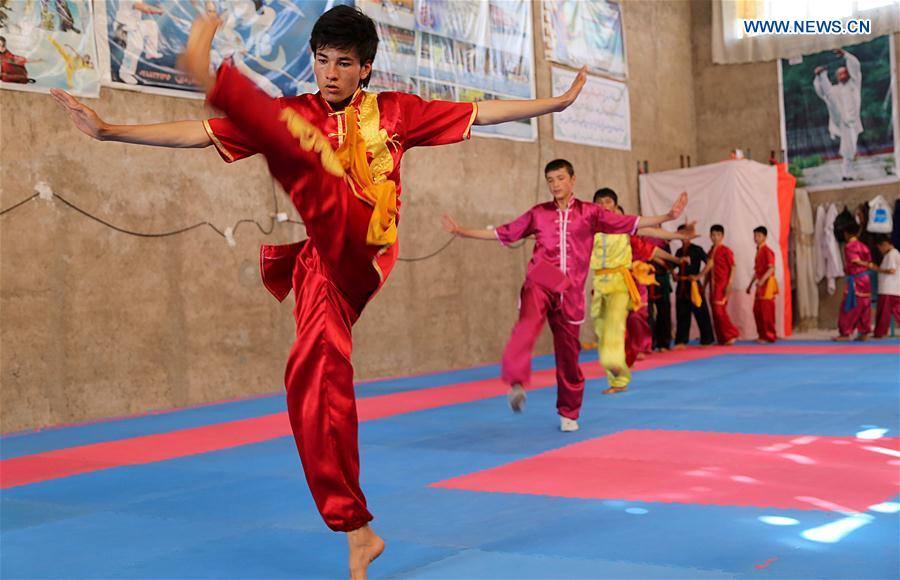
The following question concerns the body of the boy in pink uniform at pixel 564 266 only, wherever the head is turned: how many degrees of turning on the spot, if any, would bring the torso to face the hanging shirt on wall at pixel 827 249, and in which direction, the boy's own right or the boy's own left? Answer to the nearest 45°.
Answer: approximately 135° to the boy's own left

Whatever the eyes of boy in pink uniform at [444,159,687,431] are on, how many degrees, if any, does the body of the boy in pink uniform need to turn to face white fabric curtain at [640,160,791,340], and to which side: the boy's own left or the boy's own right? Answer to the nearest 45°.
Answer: approximately 180°

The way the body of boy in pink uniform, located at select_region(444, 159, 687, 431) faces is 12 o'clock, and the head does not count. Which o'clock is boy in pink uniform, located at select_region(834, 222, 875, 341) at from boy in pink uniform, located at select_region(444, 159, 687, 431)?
boy in pink uniform, located at select_region(834, 222, 875, 341) is roughly at 7 o'clock from boy in pink uniform, located at select_region(444, 159, 687, 431).

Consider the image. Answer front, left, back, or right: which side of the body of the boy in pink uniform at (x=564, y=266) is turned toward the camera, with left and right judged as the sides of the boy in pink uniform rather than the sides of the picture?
front

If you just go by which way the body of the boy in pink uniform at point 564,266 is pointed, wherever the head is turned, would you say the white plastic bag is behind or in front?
behind

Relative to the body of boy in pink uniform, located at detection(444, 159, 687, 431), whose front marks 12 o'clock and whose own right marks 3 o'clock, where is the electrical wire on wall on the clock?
The electrical wire on wall is roughly at 4 o'clock from the boy in pink uniform.

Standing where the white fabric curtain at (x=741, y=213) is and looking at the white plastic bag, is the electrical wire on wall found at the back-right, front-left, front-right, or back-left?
back-right
